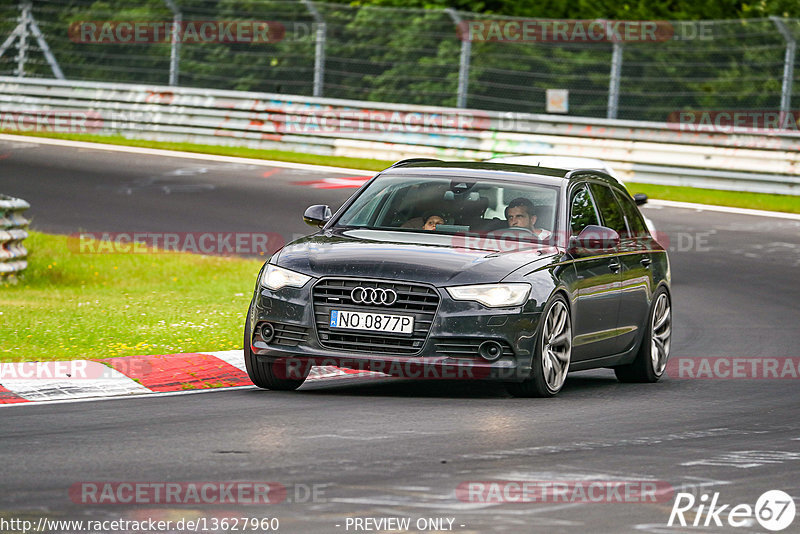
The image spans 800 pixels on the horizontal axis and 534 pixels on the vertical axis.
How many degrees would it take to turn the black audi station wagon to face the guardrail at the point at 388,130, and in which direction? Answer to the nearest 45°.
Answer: approximately 135° to its right

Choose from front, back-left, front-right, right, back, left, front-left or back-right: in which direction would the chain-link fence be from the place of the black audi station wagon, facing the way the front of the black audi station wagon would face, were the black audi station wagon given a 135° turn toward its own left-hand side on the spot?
left
